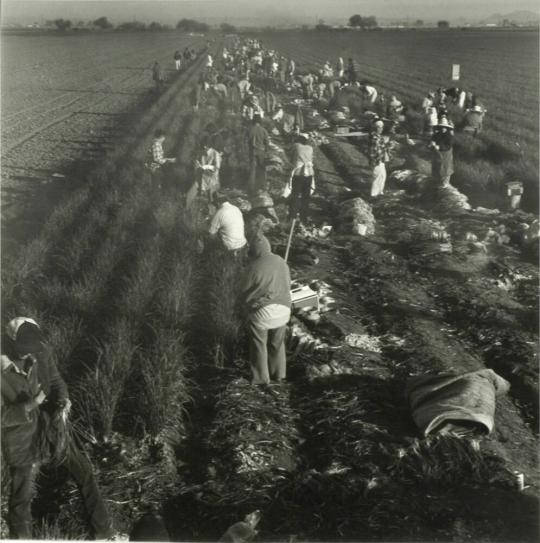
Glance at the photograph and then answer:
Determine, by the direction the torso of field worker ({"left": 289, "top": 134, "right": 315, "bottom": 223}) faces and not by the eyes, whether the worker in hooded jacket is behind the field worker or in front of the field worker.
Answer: behind

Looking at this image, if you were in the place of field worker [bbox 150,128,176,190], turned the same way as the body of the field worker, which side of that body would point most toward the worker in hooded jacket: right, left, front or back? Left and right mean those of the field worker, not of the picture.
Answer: right

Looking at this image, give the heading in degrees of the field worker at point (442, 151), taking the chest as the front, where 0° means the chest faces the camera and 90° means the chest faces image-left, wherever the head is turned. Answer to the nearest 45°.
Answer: approximately 45°

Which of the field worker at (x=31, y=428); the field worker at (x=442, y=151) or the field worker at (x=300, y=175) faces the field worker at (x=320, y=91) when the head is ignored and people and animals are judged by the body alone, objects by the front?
the field worker at (x=300, y=175)

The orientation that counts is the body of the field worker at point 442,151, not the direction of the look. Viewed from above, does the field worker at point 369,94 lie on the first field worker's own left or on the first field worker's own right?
on the first field worker's own right

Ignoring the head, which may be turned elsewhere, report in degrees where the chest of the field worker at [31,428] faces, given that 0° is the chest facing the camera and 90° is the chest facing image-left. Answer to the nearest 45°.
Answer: approximately 315°

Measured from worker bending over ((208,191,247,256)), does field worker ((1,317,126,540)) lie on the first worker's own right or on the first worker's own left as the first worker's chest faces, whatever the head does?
on the first worker's own left

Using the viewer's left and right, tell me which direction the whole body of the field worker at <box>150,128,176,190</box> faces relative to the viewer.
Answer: facing to the right of the viewer

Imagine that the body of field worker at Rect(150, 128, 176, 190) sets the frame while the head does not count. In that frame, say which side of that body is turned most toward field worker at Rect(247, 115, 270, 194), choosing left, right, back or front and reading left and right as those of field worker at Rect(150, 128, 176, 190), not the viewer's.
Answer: front
